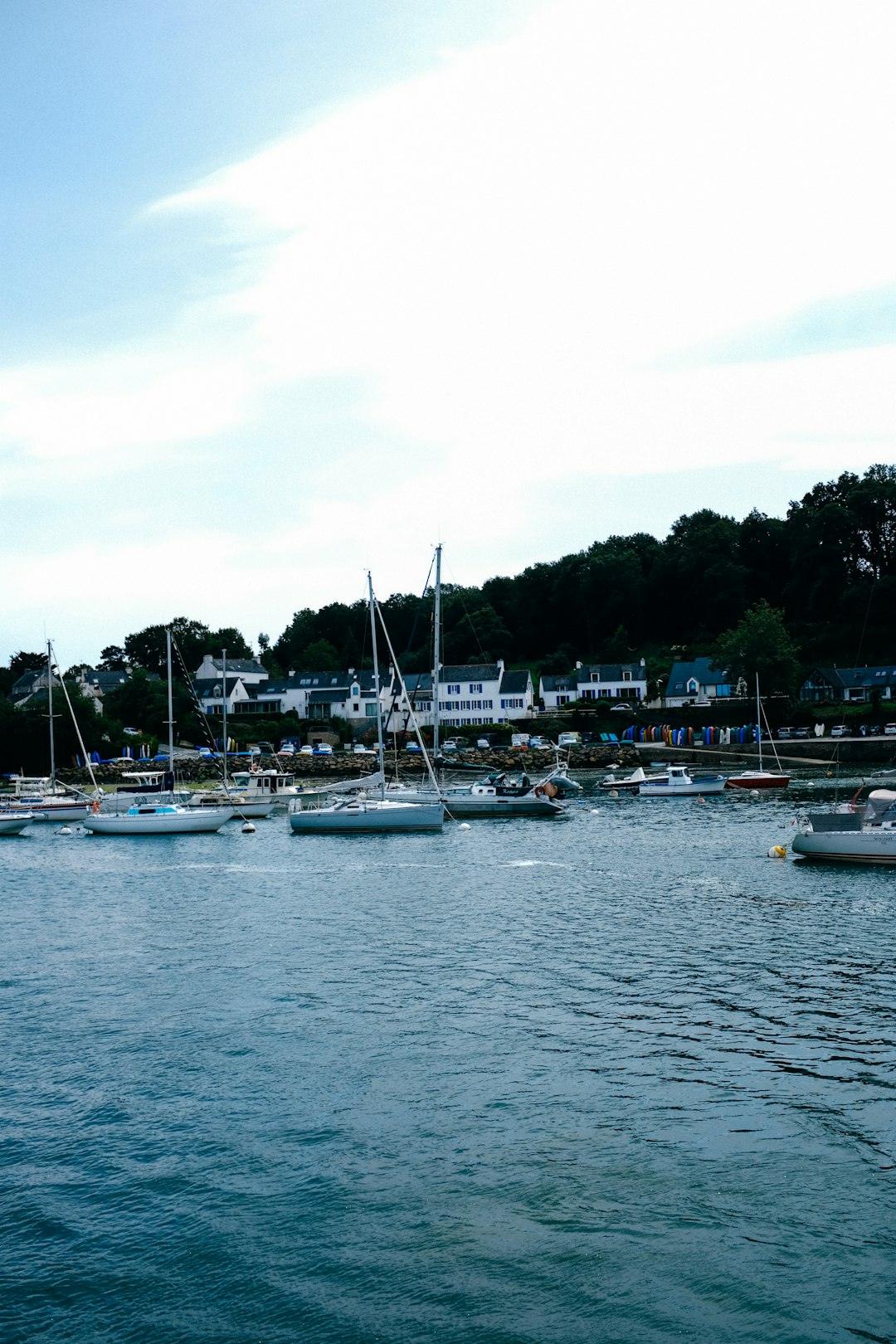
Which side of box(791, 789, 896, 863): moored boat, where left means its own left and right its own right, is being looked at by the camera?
right
